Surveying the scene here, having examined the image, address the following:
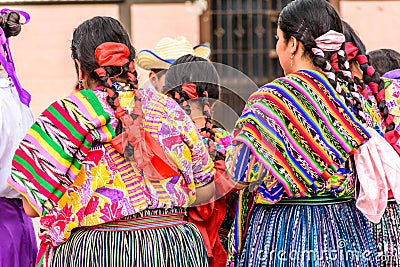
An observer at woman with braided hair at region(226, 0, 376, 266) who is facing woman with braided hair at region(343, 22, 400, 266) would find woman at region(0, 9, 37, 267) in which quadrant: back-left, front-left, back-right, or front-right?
back-left

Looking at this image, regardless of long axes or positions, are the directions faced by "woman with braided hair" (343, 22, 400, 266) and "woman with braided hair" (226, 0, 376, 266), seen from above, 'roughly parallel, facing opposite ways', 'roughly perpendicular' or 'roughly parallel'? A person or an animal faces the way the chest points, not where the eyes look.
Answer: roughly parallel

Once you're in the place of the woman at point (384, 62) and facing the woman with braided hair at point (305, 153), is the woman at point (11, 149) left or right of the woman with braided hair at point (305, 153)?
right

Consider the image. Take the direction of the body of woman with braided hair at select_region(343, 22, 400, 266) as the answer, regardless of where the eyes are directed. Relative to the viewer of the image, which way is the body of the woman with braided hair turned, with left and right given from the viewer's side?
facing away from the viewer and to the left of the viewer

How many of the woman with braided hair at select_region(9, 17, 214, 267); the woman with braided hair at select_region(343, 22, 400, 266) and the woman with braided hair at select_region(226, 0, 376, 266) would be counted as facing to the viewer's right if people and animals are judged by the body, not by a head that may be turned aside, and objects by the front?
0

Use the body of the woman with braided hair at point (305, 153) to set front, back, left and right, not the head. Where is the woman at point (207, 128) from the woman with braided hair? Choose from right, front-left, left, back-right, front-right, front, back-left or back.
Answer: front

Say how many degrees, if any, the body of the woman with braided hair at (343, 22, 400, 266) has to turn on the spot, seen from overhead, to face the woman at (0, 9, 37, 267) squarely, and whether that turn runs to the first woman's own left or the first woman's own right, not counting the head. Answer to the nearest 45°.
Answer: approximately 45° to the first woman's own left

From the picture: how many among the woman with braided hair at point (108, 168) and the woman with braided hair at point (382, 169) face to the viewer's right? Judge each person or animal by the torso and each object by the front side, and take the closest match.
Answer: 0

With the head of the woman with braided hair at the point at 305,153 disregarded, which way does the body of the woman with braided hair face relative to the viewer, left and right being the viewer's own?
facing away from the viewer and to the left of the viewer

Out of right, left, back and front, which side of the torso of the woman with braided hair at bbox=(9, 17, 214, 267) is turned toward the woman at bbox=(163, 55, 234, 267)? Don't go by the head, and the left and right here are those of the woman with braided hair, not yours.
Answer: right

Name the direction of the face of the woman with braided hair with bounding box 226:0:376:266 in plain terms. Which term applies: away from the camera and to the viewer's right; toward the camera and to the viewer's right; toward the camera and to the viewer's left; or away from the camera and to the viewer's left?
away from the camera and to the viewer's left

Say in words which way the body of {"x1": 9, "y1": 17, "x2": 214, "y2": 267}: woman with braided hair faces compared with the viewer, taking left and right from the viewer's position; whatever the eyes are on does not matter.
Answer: facing away from the viewer and to the left of the viewer

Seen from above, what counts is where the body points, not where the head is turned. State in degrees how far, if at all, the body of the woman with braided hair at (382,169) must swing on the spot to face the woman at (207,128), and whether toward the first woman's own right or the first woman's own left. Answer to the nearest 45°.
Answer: approximately 45° to the first woman's own left

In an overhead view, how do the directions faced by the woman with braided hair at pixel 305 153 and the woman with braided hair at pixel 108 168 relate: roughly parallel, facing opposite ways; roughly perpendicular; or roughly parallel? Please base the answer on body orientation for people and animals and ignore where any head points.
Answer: roughly parallel
